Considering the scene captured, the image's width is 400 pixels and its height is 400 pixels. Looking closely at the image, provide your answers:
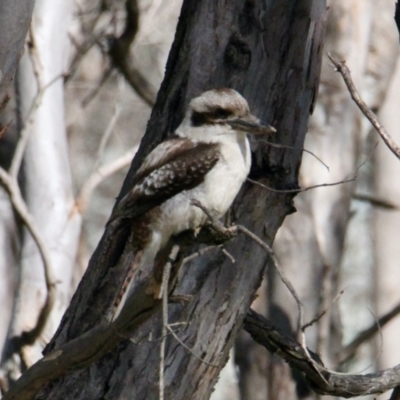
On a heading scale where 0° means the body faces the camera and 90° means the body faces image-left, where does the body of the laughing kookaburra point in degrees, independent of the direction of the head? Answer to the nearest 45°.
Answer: approximately 270°

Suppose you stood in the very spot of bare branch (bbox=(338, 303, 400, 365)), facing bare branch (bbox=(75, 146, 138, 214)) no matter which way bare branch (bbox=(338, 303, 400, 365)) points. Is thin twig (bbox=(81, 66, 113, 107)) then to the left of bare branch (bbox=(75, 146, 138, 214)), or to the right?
right
